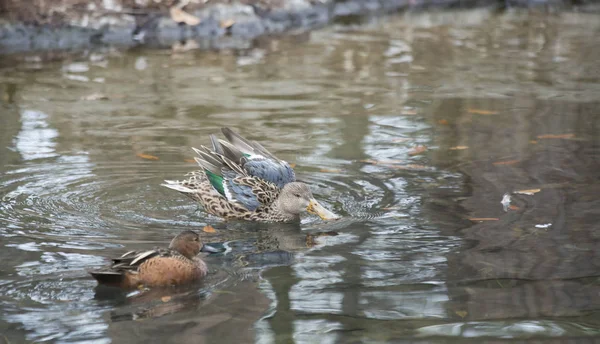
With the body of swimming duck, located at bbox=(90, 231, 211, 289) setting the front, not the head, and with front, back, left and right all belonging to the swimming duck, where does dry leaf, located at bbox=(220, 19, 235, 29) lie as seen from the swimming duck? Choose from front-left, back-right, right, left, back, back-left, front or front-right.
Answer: left

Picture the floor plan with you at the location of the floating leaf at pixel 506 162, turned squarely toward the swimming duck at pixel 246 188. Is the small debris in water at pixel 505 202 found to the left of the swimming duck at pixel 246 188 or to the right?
left

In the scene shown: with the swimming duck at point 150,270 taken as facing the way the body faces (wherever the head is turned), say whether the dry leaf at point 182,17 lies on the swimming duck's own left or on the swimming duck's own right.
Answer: on the swimming duck's own left

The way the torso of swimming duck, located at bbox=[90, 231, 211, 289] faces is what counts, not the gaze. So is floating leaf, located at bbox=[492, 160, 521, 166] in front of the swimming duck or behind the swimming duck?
in front

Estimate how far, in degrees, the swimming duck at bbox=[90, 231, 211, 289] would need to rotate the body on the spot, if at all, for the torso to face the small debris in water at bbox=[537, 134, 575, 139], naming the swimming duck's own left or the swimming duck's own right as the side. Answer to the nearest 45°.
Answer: approximately 45° to the swimming duck's own left

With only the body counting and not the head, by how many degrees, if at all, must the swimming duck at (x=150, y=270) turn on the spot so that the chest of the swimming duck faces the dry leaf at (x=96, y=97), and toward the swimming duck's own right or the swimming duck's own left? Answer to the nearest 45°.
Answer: approximately 90° to the swimming duck's own left

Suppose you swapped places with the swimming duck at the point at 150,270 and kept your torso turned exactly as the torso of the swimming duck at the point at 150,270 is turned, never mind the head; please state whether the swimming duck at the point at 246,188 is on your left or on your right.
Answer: on your left

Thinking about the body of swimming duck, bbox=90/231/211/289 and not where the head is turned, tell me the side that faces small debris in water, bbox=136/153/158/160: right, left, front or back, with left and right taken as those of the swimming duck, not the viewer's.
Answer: left

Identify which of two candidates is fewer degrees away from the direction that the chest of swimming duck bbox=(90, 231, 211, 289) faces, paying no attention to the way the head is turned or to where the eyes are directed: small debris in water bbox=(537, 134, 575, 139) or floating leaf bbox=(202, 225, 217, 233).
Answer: the small debris in water

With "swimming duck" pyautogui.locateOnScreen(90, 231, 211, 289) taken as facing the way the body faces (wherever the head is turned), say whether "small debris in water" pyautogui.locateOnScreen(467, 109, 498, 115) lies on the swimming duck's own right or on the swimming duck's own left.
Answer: on the swimming duck's own left

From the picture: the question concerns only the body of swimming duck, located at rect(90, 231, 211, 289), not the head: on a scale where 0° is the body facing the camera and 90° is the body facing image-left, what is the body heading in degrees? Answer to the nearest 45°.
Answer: approximately 270°
